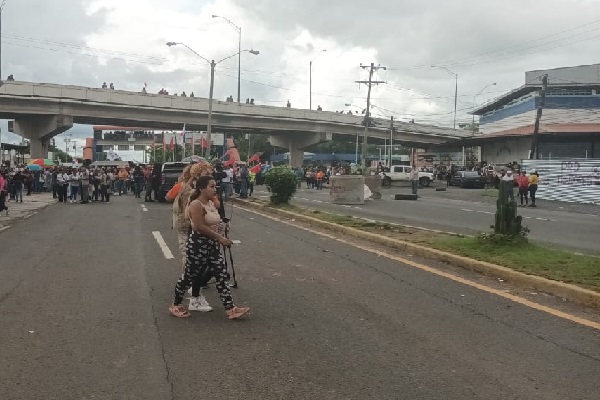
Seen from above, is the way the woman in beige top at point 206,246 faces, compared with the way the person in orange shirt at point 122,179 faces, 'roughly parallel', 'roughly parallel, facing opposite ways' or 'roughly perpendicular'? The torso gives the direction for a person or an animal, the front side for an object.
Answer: roughly perpendicular

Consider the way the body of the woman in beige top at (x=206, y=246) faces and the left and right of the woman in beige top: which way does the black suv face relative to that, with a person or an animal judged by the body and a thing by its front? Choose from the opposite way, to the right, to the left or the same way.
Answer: to the left

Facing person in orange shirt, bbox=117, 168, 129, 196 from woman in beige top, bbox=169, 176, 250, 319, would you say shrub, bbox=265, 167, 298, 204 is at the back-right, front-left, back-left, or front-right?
front-right
